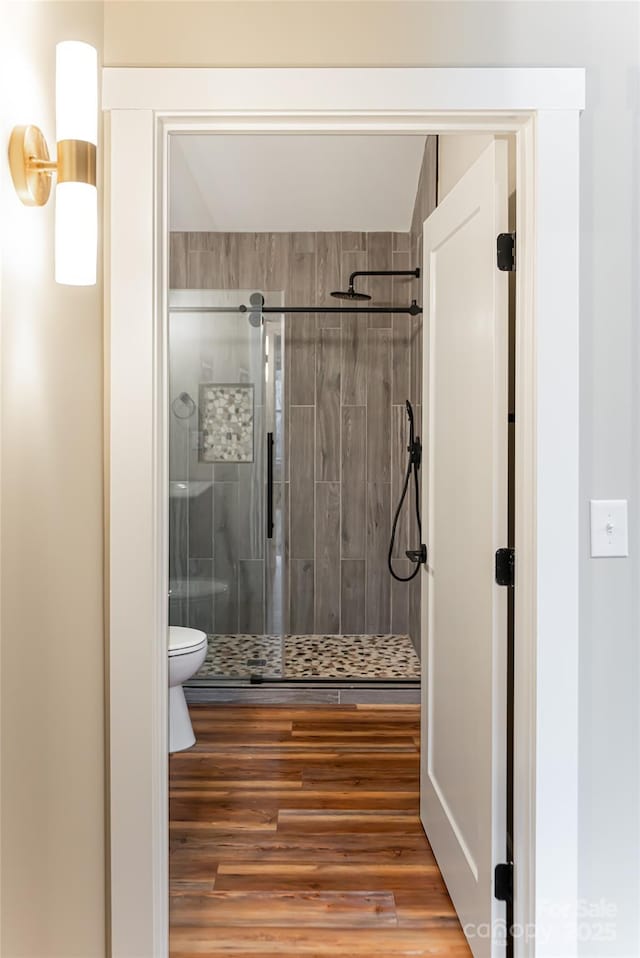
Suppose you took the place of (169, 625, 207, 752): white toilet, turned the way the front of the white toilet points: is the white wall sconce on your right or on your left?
on your right

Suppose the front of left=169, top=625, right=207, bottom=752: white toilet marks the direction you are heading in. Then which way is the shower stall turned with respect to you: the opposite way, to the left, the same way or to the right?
to the right

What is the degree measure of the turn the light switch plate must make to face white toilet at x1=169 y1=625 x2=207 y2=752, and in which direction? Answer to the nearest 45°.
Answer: approximately 135° to its right

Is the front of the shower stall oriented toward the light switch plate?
yes

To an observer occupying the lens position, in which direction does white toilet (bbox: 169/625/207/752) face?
facing to the right of the viewer

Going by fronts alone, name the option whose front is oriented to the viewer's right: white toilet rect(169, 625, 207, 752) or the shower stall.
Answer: the white toilet

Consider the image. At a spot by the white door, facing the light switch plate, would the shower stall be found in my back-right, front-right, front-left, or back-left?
back-left

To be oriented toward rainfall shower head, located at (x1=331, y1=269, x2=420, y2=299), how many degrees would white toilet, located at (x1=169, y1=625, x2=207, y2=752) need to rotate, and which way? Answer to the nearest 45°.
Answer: approximately 45° to its left

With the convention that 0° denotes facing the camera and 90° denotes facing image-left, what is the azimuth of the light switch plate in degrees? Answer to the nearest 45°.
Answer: approximately 0°
